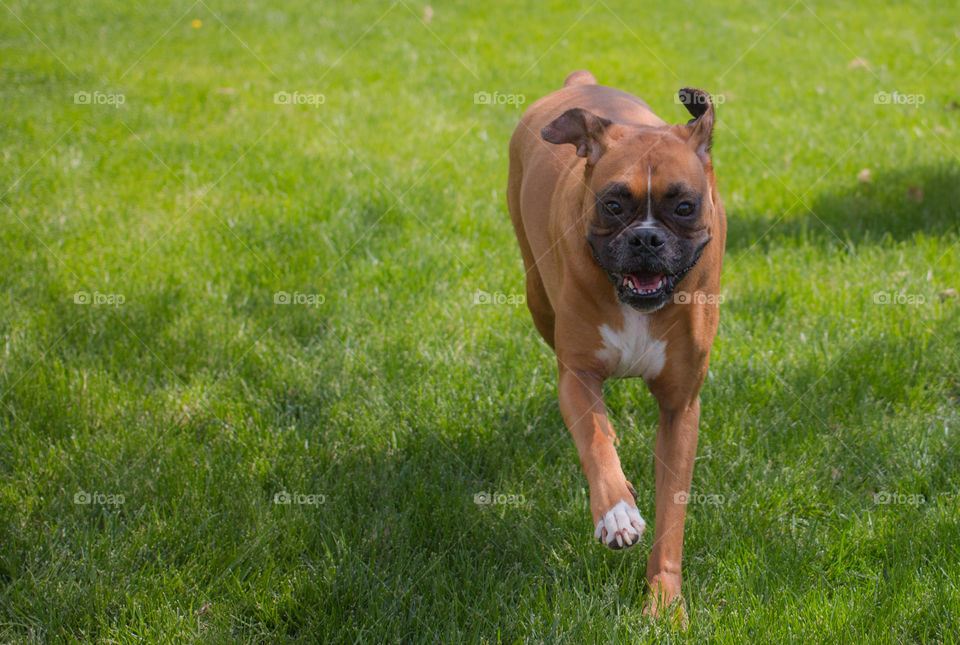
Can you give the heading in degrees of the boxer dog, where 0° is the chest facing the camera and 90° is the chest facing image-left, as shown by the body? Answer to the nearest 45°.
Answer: approximately 0°
